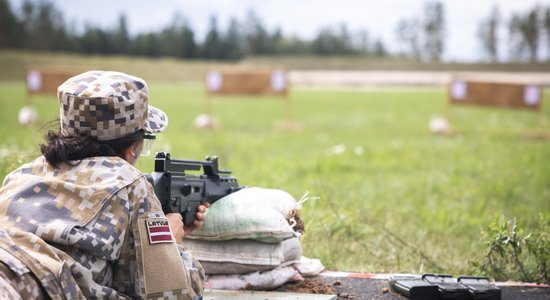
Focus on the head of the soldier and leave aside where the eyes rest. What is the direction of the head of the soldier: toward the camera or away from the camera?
away from the camera

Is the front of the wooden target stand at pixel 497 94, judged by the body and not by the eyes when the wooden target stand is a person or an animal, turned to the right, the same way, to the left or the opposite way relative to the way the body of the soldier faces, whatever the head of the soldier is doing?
the opposite way

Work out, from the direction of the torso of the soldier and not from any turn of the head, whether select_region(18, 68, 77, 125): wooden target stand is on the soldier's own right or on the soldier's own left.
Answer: on the soldier's own left

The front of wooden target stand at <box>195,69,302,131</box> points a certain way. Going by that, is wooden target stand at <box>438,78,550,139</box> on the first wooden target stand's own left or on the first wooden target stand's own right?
on the first wooden target stand's own left

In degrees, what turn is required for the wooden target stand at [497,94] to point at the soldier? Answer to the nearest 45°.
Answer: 0° — it already faces them

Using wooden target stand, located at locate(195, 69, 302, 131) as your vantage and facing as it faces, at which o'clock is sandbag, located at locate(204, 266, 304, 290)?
The sandbag is roughly at 12 o'clock from the wooden target stand.

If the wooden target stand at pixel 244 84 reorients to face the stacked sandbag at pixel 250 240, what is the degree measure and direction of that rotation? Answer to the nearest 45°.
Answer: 0° — it already faces it

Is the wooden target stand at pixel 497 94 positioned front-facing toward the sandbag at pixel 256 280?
yes

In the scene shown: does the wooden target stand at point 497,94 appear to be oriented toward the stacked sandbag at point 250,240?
yes

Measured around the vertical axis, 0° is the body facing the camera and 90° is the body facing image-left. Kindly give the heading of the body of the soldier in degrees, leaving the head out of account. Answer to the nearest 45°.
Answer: approximately 225°

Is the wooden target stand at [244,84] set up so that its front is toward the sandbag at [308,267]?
yes

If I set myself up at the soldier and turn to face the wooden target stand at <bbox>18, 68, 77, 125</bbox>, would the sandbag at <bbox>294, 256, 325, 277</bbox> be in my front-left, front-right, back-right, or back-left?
front-right

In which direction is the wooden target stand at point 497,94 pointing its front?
toward the camera

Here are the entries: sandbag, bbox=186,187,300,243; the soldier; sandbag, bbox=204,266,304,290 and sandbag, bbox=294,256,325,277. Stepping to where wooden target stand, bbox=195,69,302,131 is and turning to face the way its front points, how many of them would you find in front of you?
4

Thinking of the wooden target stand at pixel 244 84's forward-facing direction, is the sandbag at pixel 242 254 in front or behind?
in front

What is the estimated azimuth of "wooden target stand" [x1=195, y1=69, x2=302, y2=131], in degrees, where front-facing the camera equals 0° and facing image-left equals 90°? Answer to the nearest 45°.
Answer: approximately 0°
